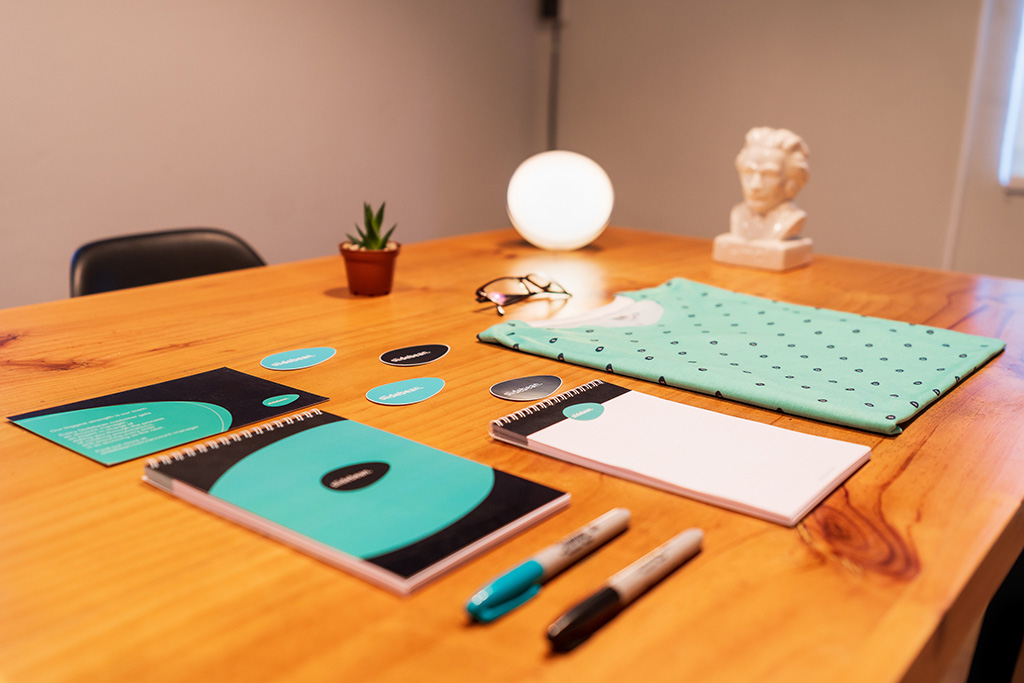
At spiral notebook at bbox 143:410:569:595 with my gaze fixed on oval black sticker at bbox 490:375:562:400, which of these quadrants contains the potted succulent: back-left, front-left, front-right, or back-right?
front-left

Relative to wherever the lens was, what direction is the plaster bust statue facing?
facing the viewer and to the left of the viewer

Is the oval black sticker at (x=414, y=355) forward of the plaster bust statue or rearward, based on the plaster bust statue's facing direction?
forward

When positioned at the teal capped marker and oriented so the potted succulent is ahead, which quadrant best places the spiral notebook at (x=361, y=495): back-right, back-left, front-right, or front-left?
front-left

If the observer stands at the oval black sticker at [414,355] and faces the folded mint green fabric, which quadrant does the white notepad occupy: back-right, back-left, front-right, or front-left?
front-right

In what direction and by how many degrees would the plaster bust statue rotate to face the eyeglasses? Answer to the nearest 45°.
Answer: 0° — it already faces it

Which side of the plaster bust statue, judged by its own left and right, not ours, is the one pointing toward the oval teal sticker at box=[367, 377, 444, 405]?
front

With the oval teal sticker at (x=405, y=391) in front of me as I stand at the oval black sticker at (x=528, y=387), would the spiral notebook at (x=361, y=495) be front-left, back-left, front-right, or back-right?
front-left

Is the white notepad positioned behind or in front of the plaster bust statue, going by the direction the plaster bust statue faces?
in front

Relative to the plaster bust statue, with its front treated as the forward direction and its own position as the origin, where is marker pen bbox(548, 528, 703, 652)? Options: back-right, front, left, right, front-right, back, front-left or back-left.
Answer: front-left

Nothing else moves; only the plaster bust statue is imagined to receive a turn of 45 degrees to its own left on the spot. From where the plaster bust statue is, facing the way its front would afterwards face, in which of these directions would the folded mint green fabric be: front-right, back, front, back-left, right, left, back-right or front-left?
front

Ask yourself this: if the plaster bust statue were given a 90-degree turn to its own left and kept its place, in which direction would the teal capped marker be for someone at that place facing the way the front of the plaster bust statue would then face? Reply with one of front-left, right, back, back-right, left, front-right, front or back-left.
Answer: front-right
